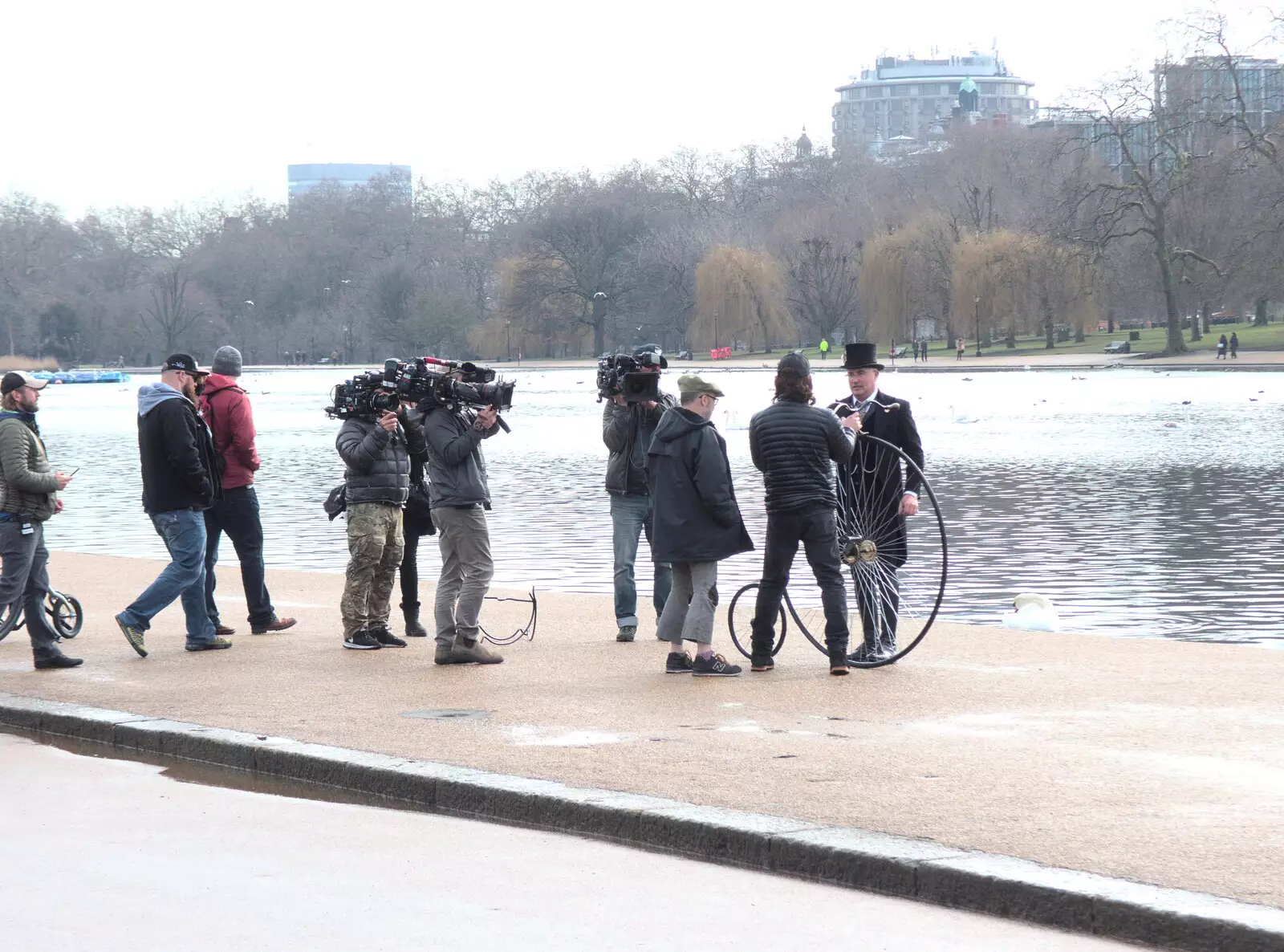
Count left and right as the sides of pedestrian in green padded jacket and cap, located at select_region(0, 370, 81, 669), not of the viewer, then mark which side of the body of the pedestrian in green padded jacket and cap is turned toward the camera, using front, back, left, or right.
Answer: right

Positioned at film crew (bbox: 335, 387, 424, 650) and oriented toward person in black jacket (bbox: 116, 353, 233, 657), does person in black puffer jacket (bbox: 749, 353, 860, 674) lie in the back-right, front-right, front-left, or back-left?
back-left

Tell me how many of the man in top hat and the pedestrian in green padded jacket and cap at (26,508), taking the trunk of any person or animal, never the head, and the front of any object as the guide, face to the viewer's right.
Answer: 1

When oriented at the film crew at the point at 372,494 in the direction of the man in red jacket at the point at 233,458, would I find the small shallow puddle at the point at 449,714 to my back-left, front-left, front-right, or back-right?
back-left

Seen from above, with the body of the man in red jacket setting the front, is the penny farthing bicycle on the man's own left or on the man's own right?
on the man's own right

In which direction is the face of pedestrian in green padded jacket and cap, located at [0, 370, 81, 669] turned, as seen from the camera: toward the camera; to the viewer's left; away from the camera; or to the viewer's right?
to the viewer's right

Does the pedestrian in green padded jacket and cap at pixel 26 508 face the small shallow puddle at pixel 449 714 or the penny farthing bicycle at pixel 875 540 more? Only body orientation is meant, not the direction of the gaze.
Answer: the penny farthing bicycle

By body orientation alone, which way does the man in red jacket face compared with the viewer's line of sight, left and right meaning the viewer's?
facing away from the viewer and to the right of the viewer

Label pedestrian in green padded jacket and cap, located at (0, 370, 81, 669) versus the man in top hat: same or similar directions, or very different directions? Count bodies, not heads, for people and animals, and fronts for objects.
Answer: very different directions

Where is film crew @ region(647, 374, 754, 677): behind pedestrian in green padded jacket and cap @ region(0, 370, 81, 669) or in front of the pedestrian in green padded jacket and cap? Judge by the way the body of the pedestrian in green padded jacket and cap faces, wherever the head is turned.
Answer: in front

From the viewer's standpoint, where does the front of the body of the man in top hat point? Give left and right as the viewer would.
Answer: facing the viewer and to the left of the viewer

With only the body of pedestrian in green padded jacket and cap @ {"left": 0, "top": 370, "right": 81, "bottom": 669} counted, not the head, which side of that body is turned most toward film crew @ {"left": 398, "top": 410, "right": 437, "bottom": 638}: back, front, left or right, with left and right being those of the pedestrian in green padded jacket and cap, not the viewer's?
front

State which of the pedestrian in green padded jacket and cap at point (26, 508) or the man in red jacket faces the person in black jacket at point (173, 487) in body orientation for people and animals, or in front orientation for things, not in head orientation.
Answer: the pedestrian in green padded jacket and cap

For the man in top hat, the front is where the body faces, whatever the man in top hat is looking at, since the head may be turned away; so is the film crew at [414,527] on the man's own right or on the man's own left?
on the man's own right
